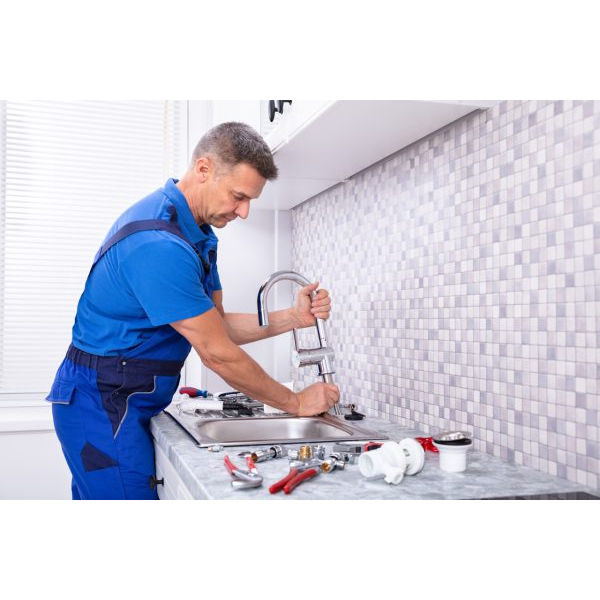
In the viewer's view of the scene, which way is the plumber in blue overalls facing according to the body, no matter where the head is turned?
to the viewer's right

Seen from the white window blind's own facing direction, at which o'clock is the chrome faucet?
The chrome faucet is roughly at 11 o'clock from the white window blind.

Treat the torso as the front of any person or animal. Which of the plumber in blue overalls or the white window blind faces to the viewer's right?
the plumber in blue overalls

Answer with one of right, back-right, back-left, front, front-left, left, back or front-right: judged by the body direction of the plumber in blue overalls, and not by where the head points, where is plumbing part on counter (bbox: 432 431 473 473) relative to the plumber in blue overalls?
front-right

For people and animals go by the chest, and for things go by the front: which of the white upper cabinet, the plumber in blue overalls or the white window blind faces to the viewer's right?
the plumber in blue overalls

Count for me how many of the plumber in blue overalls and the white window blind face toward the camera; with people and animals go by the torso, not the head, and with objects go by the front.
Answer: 1

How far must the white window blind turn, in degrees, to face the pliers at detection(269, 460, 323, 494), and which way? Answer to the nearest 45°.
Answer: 0° — it already faces it

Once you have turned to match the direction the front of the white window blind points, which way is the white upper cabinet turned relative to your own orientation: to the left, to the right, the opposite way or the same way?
to the right

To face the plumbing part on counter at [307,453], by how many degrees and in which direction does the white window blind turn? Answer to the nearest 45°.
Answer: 0° — it already faces it

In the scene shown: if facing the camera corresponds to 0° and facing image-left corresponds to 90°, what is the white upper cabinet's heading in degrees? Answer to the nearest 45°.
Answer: approximately 45°

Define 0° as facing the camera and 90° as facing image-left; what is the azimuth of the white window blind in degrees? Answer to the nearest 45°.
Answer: approximately 0°

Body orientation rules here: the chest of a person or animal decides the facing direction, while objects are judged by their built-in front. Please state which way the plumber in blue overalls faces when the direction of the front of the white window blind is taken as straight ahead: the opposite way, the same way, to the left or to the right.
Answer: to the left

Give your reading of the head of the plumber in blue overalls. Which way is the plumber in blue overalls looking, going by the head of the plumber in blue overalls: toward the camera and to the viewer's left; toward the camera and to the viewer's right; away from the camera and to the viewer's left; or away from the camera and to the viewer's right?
toward the camera and to the viewer's right

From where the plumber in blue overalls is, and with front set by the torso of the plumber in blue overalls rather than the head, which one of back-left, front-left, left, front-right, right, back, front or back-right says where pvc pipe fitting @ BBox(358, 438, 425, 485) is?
front-right
